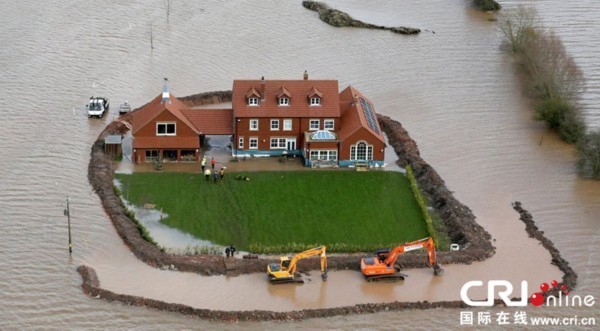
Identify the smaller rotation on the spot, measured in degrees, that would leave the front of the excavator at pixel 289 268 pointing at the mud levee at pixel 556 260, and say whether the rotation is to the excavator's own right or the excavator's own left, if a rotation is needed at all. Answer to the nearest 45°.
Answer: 0° — it already faces it

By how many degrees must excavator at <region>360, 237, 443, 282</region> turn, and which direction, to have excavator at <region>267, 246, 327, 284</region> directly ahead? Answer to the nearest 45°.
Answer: approximately 180°

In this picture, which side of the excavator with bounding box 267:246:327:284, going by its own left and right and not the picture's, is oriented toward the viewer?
right

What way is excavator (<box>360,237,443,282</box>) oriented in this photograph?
to the viewer's right

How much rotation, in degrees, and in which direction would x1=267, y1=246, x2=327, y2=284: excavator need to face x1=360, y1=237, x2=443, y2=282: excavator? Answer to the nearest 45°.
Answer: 0° — it already faces it

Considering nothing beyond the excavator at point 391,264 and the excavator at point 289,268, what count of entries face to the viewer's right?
2

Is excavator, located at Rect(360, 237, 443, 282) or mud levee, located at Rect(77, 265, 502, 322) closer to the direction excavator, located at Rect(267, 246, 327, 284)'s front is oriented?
the excavator
